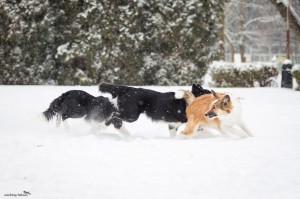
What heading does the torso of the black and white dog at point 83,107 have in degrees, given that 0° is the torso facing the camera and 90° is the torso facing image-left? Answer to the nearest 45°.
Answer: approximately 270°

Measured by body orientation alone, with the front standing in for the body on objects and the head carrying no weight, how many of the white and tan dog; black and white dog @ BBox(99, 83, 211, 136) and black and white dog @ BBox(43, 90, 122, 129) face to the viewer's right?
3

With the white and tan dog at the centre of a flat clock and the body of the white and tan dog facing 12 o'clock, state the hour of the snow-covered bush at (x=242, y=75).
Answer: The snow-covered bush is roughly at 9 o'clock from the white and tan dog.

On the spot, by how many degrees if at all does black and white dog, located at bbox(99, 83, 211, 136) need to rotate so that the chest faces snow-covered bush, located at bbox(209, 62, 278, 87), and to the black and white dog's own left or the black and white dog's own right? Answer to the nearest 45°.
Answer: approximately 90° to the black and white dog's own left

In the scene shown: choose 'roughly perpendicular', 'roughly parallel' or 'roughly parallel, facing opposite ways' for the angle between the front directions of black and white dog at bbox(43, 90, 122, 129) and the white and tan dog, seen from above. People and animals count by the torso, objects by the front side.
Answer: roughly parallel

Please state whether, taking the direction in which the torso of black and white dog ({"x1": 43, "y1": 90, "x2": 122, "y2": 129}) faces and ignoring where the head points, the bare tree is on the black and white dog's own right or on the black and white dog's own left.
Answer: on the black and white dog's own left

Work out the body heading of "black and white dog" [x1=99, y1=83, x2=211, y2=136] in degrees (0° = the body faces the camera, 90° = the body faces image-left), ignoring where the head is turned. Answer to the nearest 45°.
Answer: approximately 270°

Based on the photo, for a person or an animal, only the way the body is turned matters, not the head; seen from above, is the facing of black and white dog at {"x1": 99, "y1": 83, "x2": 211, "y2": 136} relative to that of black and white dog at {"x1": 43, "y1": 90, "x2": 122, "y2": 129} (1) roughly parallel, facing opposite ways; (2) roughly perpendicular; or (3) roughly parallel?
roughly parallel

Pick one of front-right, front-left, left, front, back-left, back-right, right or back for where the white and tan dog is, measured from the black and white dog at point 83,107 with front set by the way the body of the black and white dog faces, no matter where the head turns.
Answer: front-right

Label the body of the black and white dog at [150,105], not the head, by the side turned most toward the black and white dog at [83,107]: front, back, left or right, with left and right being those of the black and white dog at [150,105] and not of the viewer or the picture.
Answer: back

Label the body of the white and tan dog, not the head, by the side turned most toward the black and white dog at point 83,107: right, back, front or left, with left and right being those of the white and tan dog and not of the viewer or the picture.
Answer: back

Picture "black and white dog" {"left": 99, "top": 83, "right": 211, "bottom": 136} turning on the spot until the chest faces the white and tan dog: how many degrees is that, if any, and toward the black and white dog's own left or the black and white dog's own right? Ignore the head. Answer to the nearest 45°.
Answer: approximately 45° to the black and white dog's own right

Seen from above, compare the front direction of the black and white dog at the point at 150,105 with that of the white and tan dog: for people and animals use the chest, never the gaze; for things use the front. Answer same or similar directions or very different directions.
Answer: same or similar directions

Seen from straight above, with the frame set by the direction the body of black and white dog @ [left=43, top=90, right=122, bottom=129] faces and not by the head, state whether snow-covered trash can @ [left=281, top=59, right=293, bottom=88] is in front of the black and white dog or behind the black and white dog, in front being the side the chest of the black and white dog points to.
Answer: in front

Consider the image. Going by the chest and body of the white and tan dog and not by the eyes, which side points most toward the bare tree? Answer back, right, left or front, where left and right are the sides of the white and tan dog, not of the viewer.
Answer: left

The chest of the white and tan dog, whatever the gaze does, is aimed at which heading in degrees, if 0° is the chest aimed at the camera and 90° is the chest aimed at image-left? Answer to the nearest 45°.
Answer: approximately 270°

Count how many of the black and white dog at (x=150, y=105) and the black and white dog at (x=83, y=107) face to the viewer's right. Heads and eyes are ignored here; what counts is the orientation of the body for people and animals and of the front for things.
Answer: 2
